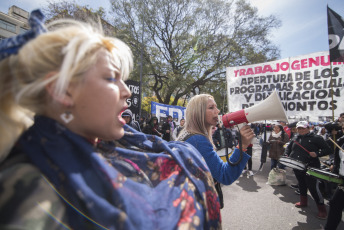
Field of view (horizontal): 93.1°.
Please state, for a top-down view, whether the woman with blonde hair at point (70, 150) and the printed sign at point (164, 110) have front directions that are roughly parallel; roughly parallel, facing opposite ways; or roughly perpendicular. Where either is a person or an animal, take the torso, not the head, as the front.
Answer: roughly perpendicular

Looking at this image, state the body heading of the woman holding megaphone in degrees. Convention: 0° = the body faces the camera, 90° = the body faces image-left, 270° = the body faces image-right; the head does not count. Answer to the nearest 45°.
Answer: approximately 270°

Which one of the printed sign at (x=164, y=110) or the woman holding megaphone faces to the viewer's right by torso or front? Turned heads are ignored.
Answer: the woman holding megaphone

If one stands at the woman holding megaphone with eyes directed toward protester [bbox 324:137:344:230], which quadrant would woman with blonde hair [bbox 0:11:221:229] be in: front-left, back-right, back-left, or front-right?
back-right

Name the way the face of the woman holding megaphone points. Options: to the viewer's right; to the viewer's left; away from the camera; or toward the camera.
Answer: to the viewer's right

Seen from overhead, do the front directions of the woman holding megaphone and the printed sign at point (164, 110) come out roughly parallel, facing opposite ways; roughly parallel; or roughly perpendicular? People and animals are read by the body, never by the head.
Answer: roughly perpendicular

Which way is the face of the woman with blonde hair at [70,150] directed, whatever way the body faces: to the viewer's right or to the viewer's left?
to the viewer's right

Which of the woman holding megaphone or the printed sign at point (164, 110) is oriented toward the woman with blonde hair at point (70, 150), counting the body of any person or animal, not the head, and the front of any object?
the printed sign

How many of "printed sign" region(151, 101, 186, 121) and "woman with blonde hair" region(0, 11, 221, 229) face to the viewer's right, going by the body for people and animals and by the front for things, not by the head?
1

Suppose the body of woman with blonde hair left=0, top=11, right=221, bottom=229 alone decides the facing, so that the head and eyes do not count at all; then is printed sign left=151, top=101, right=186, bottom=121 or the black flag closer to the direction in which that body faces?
the black flag

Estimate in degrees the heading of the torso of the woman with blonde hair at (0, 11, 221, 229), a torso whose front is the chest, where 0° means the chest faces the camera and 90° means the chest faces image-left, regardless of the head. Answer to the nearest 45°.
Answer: approximately 270°
